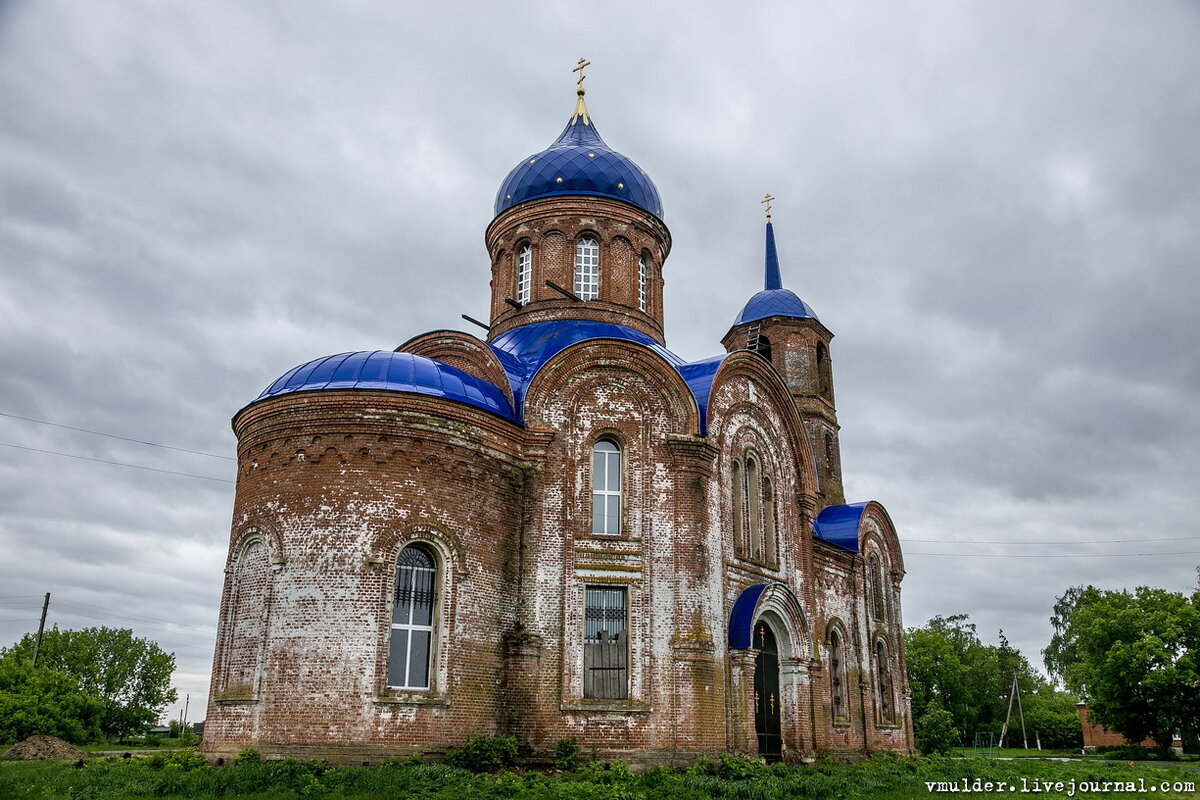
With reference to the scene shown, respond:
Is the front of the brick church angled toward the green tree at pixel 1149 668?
yes

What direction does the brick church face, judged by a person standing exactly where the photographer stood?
facing away from the viewer and to the right of the viewer

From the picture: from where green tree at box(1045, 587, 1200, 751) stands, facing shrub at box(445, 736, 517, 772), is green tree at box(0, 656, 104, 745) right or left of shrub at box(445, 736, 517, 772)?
right

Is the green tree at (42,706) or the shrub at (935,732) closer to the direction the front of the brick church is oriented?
the shrub

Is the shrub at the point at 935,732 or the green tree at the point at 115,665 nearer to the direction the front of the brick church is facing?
the shrub
